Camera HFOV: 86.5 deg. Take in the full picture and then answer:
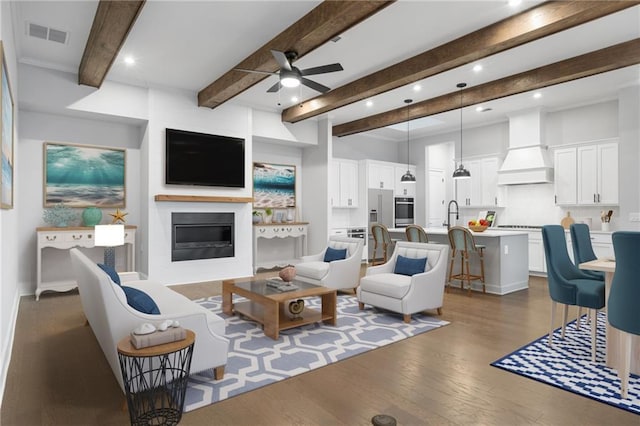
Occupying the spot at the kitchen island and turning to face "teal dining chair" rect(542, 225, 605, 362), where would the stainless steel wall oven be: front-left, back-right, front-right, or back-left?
back-right

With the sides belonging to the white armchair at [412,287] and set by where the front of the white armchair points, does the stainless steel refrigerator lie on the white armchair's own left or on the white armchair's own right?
on the white armchair's own right

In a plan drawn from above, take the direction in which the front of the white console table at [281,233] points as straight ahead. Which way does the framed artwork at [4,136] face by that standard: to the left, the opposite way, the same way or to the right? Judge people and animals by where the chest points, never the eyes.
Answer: to the left

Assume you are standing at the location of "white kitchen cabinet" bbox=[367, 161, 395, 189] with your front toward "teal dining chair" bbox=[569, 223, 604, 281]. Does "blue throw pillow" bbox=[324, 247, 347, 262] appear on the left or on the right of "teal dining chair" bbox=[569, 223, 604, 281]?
right

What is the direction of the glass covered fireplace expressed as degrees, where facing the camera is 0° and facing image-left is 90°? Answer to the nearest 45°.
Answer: approximately 0°

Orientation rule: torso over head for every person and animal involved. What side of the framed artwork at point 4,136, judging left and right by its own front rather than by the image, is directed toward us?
right

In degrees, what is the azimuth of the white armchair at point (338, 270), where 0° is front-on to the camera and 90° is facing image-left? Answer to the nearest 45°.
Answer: approximately 45°

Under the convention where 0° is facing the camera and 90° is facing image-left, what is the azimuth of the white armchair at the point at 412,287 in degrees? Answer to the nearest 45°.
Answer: approximately 45°

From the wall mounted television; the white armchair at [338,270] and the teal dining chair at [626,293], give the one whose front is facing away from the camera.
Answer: the teal dining chair

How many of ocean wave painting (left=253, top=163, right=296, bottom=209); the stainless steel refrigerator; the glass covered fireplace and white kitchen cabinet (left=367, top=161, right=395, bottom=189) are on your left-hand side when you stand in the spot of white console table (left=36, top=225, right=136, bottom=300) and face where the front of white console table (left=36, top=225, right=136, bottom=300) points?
4

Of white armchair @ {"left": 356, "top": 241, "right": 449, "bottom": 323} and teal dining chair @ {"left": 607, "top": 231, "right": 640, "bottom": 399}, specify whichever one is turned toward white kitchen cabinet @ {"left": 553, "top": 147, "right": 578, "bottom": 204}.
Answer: the teal dining chair
